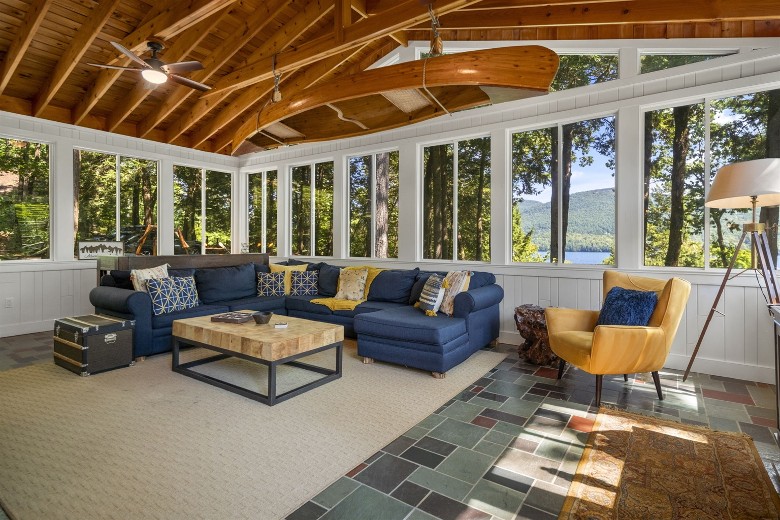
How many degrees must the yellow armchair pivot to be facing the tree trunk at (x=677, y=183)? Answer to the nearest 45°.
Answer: approximately 135° to its right

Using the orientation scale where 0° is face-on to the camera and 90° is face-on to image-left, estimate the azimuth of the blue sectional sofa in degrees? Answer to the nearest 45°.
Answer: approximately 0°

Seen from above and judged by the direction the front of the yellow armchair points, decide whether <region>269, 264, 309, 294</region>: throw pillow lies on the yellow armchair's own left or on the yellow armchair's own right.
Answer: on the yellow armchair's own right

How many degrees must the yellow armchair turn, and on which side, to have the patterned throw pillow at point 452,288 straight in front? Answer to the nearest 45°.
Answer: approximately 45° to its right

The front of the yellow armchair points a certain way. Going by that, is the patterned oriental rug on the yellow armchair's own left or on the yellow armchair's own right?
on the yellow armchair's own left

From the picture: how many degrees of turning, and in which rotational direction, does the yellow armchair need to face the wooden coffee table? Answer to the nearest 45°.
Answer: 0° — it already faces it

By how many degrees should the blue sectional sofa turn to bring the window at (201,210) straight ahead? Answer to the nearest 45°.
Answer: approximately 135° to its right

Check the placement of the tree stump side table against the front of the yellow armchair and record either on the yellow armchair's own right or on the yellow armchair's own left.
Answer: on the yellow armchair's own right

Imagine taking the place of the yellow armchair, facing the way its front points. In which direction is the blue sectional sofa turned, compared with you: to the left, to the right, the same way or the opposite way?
to the left

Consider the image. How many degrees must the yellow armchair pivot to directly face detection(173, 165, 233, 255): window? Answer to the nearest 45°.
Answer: approximately 45° to its right

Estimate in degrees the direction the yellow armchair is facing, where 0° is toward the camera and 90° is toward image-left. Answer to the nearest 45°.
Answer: approximately 45°
